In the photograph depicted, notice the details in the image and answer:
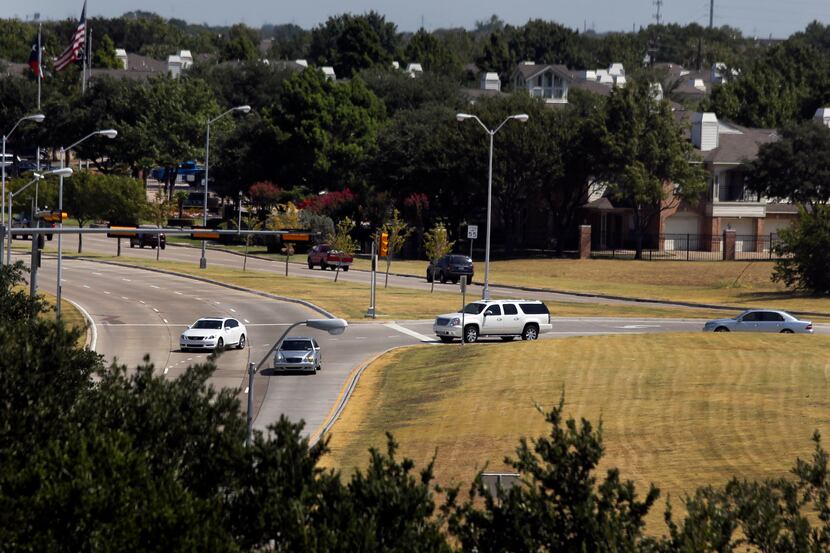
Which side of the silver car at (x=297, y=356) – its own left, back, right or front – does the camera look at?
front

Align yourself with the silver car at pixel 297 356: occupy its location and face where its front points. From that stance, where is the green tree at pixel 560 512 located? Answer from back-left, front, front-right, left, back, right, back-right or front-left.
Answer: front
